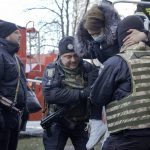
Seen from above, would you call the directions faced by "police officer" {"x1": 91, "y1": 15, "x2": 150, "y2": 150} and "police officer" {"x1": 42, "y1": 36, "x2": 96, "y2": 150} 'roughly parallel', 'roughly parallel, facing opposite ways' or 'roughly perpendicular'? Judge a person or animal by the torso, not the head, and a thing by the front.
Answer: roughly parallel, facing opposite ways

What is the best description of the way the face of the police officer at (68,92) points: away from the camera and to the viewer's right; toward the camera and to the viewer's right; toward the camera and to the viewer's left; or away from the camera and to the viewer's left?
toward the camera and to the viewer's right

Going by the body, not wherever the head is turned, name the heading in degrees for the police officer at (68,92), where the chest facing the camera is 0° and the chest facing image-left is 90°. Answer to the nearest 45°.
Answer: approximately 315°

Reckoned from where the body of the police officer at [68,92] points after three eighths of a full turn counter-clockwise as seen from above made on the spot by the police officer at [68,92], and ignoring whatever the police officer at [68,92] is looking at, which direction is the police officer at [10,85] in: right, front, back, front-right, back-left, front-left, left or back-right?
left

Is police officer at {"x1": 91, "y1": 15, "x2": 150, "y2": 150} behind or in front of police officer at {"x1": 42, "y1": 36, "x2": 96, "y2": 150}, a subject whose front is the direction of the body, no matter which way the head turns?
in front

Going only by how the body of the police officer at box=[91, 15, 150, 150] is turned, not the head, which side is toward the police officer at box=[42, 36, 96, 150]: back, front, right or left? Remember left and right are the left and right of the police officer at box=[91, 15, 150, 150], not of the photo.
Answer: front

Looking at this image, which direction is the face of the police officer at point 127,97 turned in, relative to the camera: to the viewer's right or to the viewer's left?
to the viewer's left

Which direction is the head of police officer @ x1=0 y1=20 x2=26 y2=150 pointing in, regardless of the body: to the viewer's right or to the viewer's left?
to the viewer's right

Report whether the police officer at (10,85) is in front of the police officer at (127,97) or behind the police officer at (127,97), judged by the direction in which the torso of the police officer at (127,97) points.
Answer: in front

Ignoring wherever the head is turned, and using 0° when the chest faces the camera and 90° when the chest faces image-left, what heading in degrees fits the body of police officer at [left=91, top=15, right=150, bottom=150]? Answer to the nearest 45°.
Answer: approximately 135°
